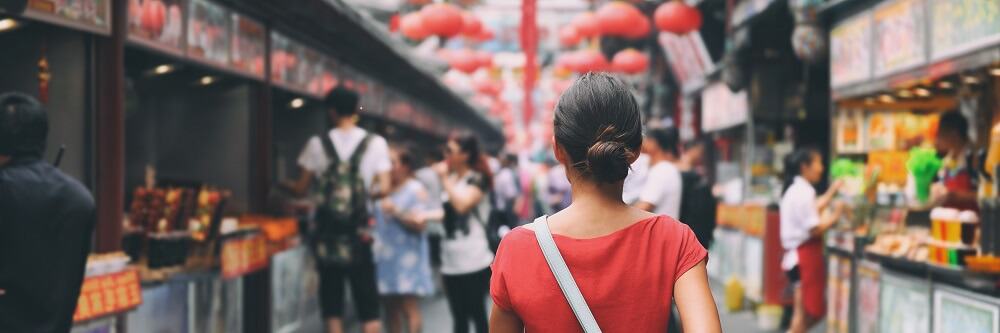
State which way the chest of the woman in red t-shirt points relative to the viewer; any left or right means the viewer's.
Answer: facing away from the viewer

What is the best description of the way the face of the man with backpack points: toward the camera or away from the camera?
away from the camera

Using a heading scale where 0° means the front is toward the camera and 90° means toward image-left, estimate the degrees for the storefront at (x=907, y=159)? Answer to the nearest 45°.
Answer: approximately 45°

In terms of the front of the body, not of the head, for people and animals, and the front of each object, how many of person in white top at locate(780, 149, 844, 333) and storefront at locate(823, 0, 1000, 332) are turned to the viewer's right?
1

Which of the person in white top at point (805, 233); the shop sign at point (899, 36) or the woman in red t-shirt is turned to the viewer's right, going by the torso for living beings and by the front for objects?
the person in white top

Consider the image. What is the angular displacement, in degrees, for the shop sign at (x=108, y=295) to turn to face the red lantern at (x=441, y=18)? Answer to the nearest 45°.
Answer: approximately 90° to its left

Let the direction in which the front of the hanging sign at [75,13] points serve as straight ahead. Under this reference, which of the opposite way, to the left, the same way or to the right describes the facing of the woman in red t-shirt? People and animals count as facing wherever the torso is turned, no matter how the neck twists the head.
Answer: to the left

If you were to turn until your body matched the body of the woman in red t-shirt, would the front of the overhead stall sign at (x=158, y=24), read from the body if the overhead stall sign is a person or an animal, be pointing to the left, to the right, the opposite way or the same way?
to the right

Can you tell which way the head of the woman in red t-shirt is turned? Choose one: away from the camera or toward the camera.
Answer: away from the camera

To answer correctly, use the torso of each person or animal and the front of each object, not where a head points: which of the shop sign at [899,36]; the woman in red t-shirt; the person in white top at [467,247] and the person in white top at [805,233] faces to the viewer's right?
the person in white top at [805,233]

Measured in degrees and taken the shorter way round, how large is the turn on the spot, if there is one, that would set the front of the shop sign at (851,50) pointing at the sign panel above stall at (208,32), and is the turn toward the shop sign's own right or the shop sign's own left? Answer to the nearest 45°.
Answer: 0° — it already faces it
